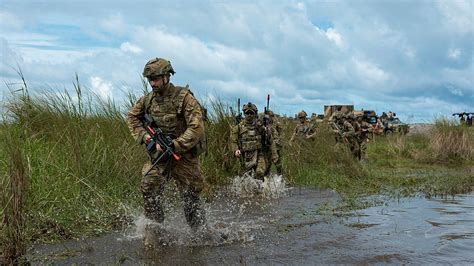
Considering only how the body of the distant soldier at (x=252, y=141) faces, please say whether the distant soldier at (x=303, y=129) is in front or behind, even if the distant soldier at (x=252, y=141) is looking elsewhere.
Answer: behind

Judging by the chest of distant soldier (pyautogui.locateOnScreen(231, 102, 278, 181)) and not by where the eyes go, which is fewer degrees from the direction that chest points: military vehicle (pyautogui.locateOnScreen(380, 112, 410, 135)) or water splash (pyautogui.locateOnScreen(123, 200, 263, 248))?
the water splash

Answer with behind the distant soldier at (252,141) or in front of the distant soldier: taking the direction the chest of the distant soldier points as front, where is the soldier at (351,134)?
behind

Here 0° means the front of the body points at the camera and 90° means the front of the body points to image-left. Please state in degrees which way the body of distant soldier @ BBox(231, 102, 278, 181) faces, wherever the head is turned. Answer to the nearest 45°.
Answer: approximately 0°
